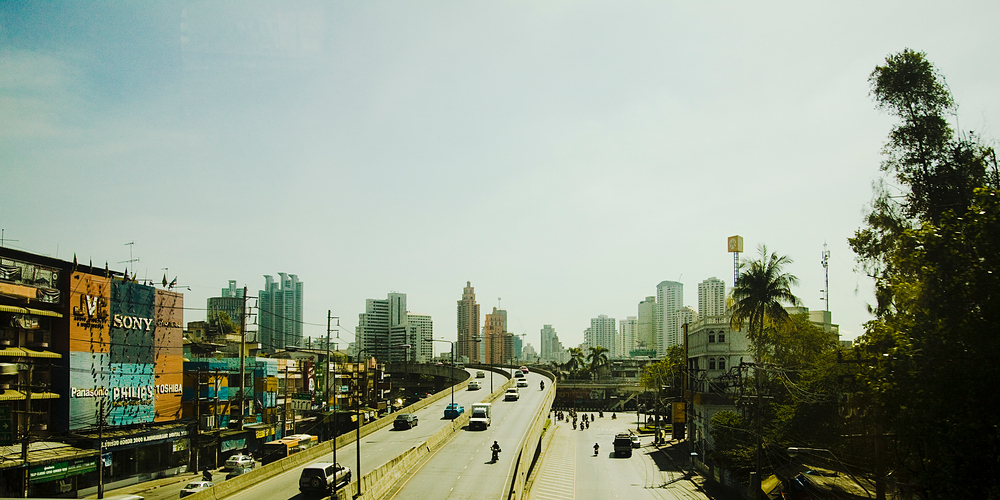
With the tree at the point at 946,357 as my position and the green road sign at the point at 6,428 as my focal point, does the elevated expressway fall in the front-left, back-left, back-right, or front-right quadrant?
front-right

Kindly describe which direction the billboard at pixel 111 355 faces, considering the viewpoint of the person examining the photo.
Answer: facing the viewer and to the right of the viewer

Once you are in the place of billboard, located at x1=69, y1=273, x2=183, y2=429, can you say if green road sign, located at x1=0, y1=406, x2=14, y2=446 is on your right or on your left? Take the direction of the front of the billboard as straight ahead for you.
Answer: on your right

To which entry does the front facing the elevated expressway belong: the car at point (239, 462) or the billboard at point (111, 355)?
the billboard

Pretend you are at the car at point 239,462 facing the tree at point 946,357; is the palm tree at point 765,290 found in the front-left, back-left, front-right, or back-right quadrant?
front-left

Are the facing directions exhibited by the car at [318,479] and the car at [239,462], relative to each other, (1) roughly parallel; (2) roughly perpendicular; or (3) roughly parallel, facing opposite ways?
roughly parallel
